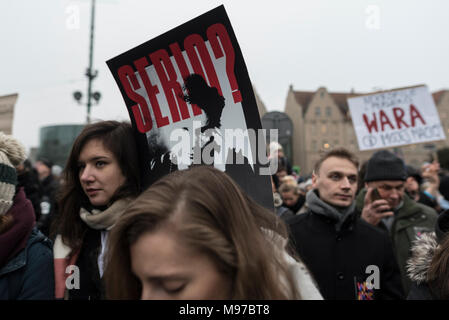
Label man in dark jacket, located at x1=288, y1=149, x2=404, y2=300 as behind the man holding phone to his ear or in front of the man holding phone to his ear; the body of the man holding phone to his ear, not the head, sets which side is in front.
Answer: in front

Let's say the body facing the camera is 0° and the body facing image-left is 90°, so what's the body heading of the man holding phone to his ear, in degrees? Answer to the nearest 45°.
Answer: approximately 0°

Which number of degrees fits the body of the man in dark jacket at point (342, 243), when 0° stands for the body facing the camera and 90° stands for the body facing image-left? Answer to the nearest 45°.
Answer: approximately 0°

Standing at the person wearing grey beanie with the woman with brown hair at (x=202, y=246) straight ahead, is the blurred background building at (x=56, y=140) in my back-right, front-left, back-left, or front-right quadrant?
back-left

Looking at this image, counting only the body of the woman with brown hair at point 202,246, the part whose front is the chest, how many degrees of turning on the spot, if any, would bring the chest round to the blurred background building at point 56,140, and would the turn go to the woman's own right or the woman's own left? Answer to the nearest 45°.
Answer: approximately 135° to the woman's own right

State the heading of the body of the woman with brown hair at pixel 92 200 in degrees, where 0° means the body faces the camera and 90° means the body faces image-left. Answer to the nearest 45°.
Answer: approximately 45°

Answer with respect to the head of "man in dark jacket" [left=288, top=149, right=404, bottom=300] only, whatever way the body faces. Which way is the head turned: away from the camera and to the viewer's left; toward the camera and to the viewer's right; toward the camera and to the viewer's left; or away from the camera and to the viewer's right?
toward the camera and to the viewer's right
